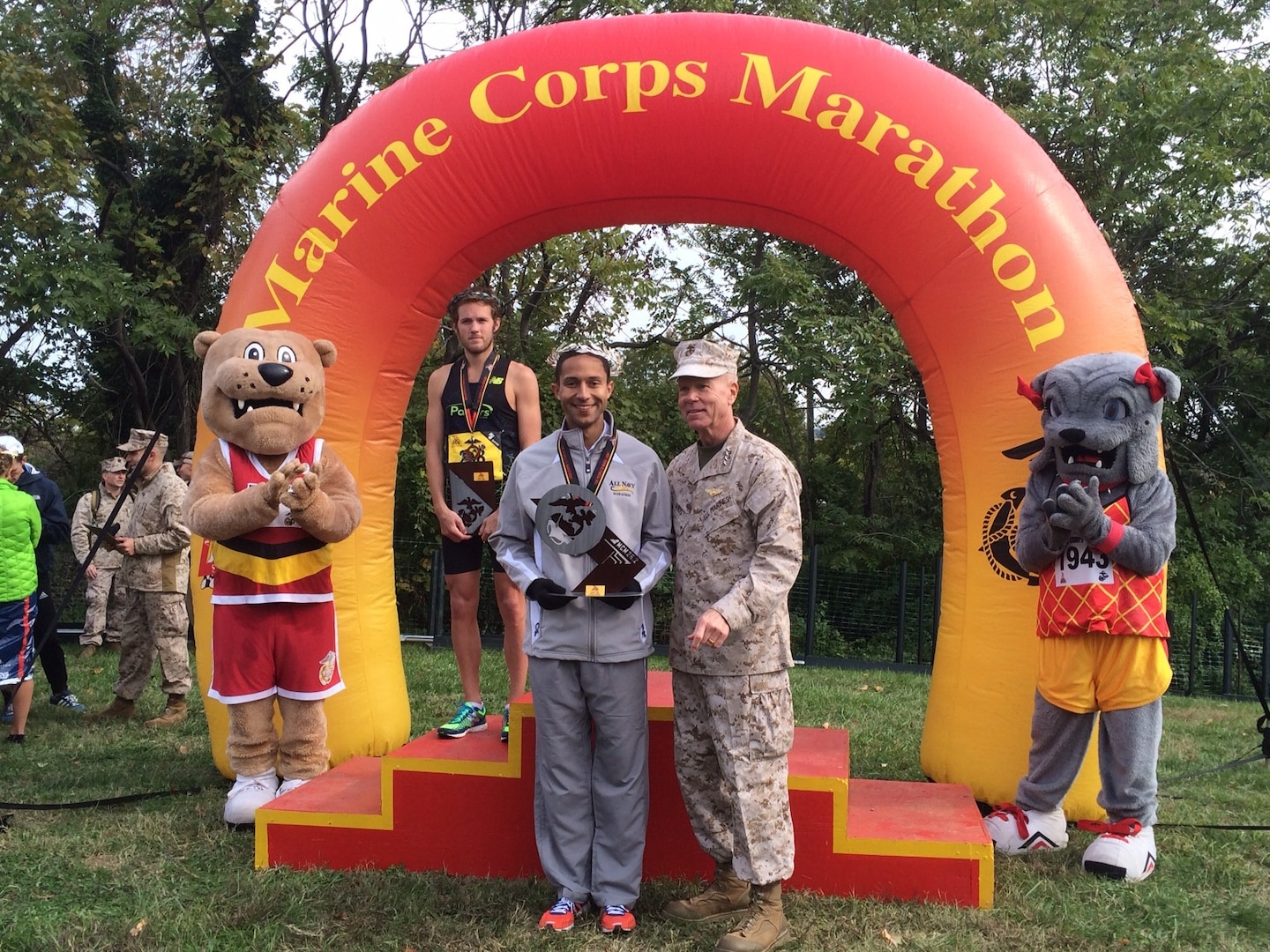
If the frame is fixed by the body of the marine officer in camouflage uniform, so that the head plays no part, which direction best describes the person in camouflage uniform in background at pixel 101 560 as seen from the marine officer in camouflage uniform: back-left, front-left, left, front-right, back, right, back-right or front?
right

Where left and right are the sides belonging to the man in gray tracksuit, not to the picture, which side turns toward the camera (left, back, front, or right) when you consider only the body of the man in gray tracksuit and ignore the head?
front

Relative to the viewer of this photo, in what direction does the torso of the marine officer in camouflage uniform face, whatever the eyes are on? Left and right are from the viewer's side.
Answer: facing the viewer and to the left of the viewer

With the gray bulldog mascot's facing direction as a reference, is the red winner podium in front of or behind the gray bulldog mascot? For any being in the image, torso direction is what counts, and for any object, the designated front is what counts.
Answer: in front

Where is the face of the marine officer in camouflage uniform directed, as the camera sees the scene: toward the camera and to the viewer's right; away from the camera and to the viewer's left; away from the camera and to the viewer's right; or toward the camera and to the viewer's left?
toward the camera and to the viewer's left

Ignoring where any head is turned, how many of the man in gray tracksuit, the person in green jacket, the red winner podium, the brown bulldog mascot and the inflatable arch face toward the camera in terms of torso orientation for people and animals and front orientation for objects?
4

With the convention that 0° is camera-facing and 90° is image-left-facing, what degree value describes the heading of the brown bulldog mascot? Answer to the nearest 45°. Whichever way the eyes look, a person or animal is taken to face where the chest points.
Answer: approximately 0°

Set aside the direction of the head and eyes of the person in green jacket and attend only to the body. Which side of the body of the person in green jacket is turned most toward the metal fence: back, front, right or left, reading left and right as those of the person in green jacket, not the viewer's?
right

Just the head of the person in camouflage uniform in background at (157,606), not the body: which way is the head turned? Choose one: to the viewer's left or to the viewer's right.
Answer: to the viewer's left
